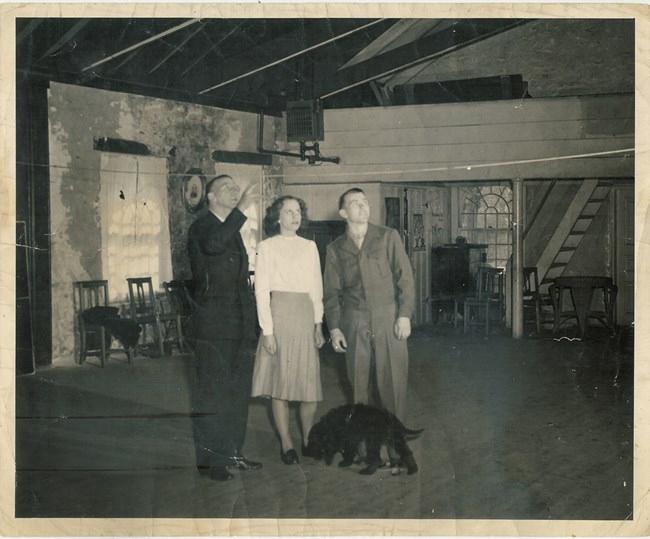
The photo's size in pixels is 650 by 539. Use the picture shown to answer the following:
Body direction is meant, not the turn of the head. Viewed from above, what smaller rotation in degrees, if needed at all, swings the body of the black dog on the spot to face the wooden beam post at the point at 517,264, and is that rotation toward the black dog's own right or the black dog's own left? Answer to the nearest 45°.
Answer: approximately 135° to the black dog's own right

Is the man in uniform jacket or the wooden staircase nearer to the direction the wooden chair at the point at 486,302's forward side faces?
the man in uniform jacket

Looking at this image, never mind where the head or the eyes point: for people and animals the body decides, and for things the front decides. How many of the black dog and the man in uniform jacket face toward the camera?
1

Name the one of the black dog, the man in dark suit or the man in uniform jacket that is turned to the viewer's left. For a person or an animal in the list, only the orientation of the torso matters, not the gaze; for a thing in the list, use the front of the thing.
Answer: the black dog

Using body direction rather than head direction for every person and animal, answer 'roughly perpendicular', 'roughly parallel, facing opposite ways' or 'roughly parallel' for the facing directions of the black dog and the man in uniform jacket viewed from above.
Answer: roughly perpendicular

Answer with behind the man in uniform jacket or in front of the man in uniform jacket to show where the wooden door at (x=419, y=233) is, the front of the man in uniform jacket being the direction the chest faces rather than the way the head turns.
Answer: behind

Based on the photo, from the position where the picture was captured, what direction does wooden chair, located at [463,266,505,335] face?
facing the viewer and to the left of the viewer

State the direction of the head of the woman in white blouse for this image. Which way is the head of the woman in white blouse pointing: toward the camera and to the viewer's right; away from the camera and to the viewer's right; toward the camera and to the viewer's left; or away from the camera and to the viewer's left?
toward the camera and to the viewer's right

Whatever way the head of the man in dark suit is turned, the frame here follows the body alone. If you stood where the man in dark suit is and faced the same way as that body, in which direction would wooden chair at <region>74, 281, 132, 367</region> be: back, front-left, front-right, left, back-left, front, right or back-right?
back

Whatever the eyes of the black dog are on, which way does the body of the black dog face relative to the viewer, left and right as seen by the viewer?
facing to the left of the viewer

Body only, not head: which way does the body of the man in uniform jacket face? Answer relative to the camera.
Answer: toward the camera

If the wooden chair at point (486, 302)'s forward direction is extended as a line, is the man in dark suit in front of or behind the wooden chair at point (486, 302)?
in front
